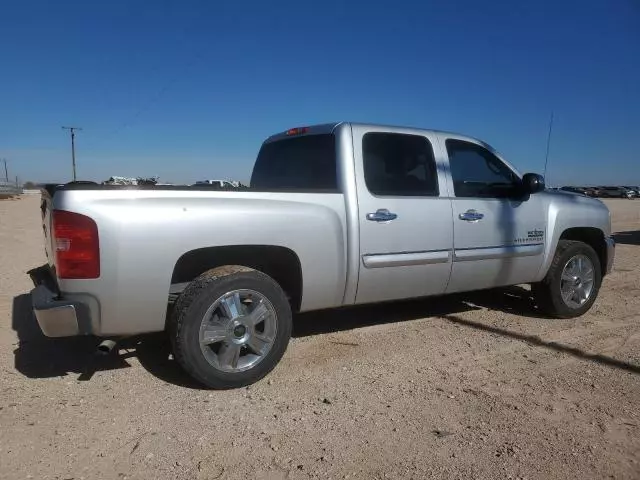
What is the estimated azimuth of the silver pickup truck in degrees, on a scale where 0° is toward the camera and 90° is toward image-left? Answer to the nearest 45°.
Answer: approximately 225°
